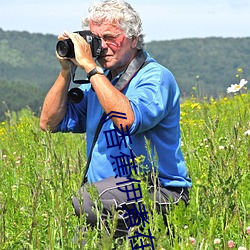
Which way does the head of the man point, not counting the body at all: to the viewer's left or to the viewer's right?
to the viewer's left

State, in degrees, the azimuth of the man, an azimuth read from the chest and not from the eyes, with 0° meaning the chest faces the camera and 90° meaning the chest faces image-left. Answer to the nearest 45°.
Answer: approximately 45°
